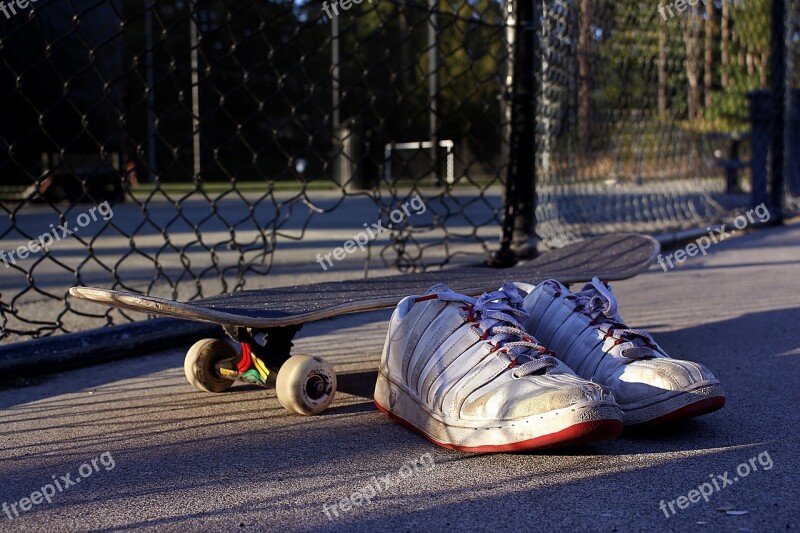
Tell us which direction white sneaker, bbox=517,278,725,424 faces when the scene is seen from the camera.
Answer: facing the viewer and to the right of the viewer

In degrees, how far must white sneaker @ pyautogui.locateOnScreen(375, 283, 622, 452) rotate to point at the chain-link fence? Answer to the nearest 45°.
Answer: approximately 135° to its left

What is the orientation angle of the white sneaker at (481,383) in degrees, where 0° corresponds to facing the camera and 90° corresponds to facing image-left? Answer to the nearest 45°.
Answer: approximately 315°

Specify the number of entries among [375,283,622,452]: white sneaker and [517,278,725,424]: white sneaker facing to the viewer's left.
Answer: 0
